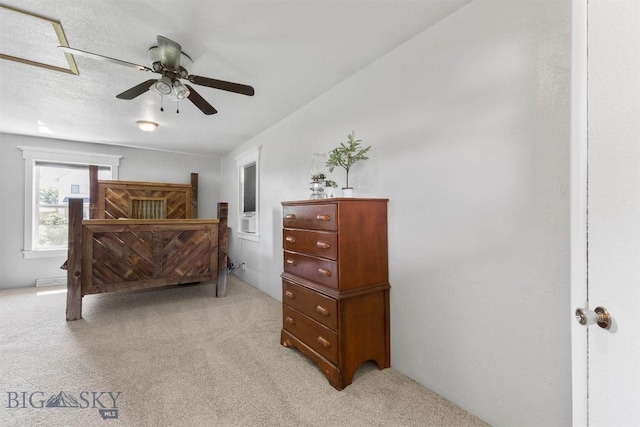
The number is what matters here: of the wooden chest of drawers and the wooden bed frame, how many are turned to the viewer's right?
0

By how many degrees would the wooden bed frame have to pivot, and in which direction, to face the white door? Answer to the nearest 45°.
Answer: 0° — it already faces it

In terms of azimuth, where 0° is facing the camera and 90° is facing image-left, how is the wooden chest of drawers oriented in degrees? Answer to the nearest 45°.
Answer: approximately 45°

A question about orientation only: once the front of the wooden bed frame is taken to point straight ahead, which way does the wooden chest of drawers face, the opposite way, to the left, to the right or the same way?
to the right

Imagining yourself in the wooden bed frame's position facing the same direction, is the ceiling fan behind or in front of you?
in front

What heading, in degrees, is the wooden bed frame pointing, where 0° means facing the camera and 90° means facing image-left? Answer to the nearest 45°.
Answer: approximately 0°

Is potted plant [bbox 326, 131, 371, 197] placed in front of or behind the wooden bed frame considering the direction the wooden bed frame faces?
in front
